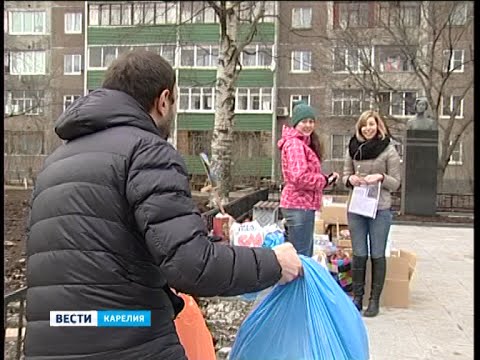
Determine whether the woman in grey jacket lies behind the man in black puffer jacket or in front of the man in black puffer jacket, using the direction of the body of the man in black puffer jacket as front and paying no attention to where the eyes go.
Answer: in front

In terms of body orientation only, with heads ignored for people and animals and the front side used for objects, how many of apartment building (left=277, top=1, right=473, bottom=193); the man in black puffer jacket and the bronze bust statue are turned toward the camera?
2

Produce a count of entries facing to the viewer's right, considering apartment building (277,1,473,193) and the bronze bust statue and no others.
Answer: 0

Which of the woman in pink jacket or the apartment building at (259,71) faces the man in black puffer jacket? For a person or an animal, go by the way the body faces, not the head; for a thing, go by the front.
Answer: the apartment building

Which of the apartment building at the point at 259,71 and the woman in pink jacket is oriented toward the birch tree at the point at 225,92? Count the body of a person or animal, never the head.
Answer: the apartment building

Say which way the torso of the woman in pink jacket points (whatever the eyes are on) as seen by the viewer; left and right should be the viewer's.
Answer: facing to the right of the viewer

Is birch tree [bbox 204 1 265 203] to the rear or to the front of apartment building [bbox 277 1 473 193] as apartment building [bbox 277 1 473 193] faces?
to the front

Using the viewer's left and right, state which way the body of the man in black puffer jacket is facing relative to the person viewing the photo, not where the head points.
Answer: facing away from the viewer and to the right of the viewer

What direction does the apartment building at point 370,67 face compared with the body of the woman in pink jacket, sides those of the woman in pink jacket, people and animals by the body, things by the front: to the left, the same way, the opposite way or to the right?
to the right

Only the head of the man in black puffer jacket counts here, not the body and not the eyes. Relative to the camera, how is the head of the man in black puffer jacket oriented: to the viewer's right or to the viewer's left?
to the viewer's right

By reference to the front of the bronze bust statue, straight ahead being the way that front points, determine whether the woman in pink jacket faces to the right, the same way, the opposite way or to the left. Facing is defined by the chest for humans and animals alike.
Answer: to the left

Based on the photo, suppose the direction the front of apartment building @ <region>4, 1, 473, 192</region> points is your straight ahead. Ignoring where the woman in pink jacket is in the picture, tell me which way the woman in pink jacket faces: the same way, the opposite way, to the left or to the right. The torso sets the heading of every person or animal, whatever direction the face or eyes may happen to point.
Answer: to the left
